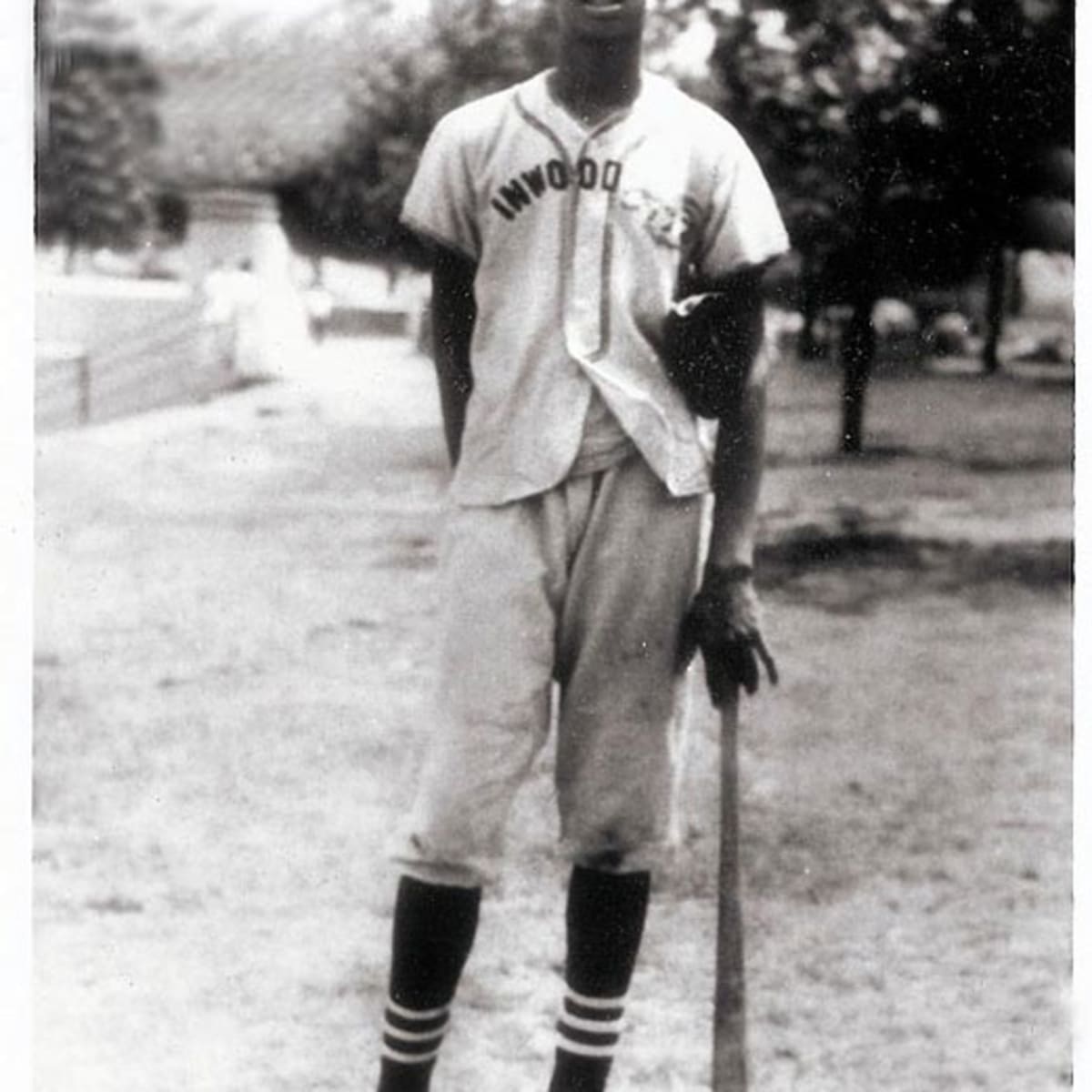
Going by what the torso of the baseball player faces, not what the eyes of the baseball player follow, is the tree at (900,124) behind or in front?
behind

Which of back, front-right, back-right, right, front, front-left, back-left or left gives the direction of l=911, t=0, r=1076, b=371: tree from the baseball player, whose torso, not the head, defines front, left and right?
back-left

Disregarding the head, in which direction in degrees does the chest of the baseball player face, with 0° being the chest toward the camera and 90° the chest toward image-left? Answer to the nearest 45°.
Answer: approximately 0°

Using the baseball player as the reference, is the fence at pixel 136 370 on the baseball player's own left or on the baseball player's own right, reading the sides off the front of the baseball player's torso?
on the baseball player's own right

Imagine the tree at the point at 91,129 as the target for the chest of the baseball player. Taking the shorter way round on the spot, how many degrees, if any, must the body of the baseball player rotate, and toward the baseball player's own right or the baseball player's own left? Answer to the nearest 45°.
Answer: approximately 135° to the baseball player's own right
